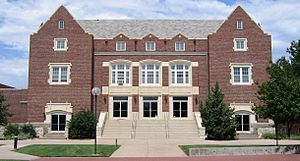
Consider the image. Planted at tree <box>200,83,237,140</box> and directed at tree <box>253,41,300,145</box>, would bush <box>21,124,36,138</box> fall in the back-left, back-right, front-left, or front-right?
back-right

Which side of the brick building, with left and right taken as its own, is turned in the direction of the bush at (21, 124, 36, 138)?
right

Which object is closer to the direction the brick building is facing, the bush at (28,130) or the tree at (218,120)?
the tree

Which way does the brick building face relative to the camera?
toward the camera

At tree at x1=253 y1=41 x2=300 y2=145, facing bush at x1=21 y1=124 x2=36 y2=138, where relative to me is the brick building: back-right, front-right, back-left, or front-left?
front-right

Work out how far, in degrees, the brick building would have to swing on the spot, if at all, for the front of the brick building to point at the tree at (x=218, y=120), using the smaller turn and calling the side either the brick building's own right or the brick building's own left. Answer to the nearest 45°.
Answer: approximately 45° to the brick building's own left

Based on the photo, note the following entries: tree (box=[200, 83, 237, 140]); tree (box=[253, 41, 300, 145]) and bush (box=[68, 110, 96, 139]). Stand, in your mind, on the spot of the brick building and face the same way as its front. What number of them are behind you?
0

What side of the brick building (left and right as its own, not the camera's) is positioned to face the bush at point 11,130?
right

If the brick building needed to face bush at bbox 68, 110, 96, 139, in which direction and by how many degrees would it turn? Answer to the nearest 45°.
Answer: approximately 45° to its right
